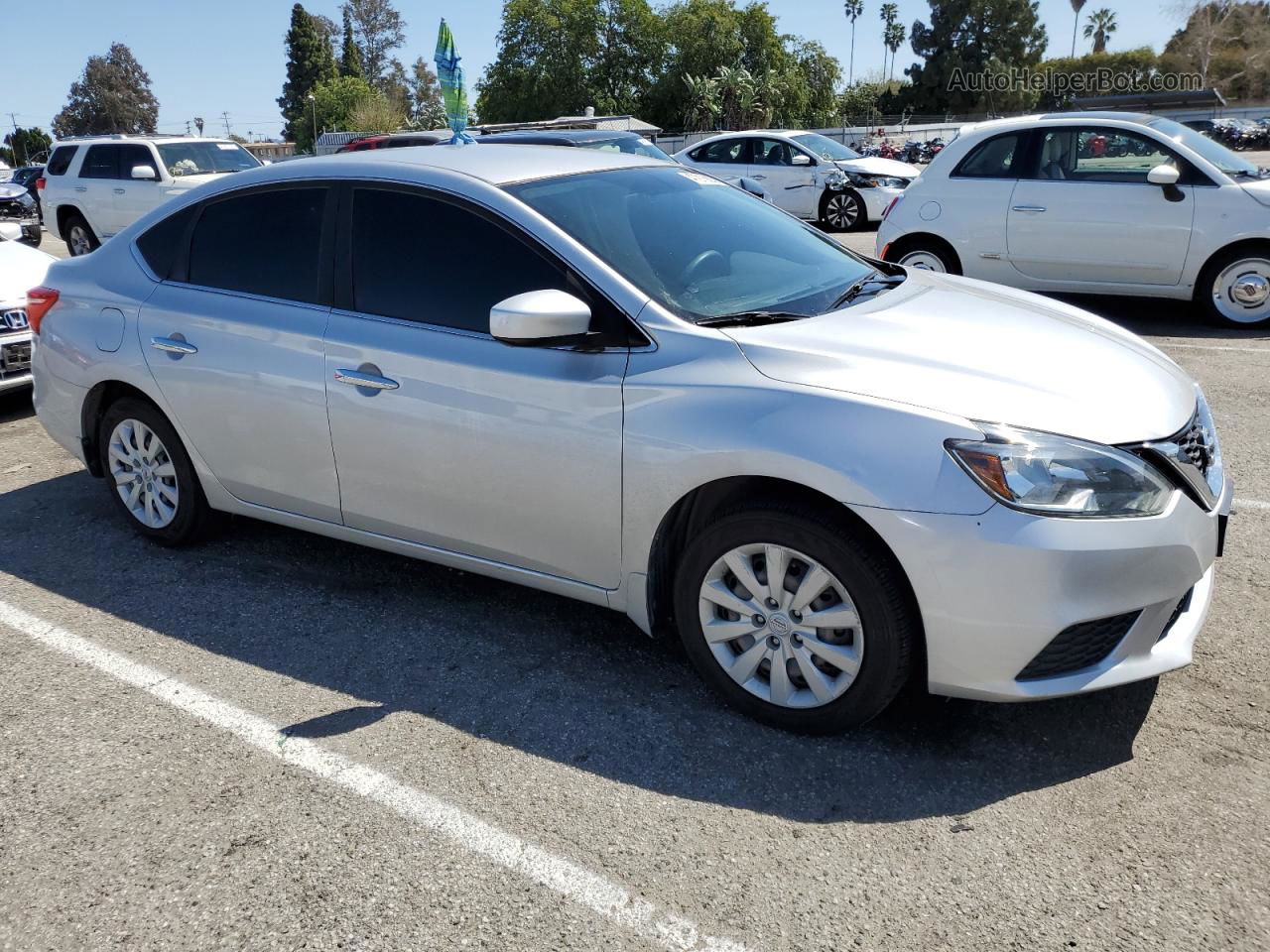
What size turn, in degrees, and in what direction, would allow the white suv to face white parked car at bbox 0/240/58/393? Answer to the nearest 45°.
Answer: approximately 45° to its right

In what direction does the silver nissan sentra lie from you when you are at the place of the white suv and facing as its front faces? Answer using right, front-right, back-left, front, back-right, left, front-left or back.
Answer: front-right

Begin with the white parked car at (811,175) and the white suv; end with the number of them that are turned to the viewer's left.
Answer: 0

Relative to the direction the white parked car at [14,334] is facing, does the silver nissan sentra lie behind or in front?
in front

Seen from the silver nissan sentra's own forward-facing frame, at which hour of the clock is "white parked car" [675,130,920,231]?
The white parked car is roughly at 8 o'clock from the silver nissan sentra.

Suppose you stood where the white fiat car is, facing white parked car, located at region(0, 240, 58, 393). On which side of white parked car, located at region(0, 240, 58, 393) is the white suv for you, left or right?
right

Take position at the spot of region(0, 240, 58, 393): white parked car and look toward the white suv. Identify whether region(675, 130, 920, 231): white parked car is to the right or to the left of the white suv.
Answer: right

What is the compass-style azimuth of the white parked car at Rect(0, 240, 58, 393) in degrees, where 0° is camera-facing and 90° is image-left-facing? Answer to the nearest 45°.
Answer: approximately 315°

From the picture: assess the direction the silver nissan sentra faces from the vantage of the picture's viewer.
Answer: facing the viewer and to the right of the viewer

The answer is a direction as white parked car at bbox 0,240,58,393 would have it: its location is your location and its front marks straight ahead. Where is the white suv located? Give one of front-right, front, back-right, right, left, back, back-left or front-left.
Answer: back-left
